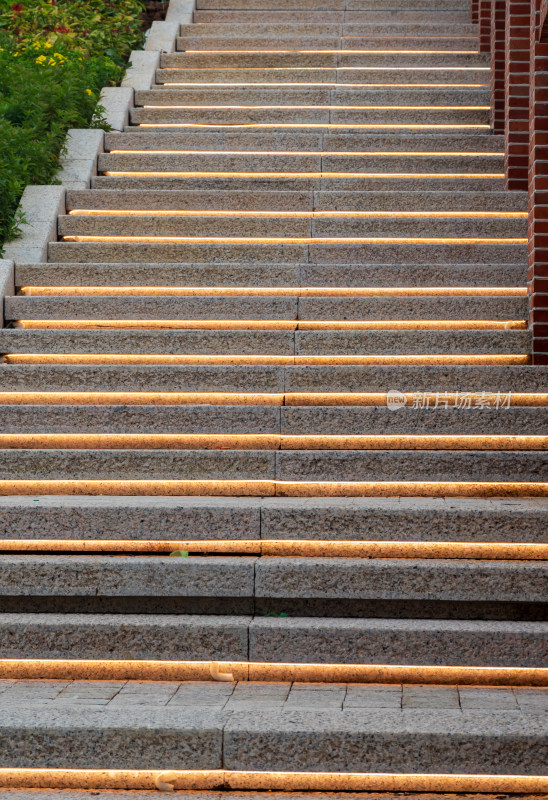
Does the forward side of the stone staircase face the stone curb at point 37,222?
no

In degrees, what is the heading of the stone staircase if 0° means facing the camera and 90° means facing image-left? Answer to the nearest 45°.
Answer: approximately 0°

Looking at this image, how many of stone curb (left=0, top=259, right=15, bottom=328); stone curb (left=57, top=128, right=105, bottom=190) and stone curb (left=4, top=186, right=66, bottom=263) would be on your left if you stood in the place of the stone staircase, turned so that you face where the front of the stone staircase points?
0

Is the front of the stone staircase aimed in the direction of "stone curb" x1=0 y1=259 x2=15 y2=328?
no

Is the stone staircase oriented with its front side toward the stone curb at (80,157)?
no
